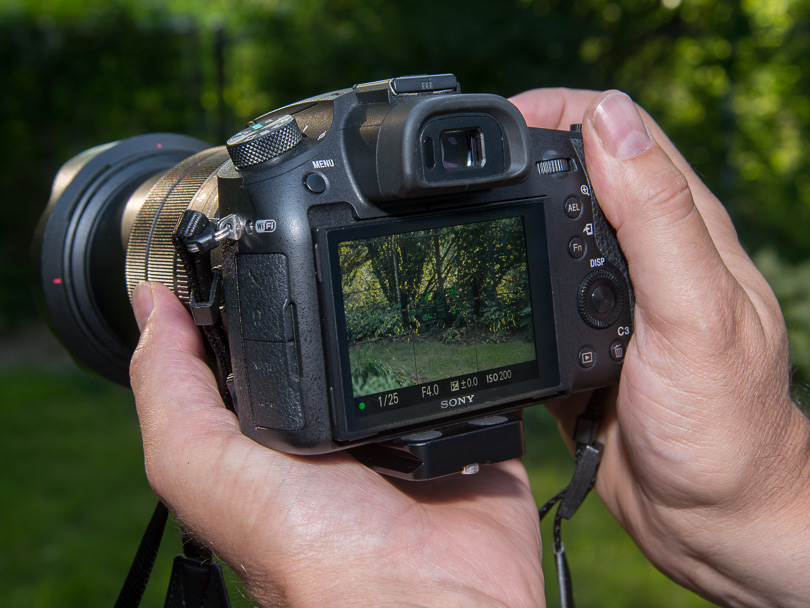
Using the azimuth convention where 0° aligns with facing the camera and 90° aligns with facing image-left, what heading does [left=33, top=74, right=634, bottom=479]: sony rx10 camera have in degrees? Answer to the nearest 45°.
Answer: approximately 135°
